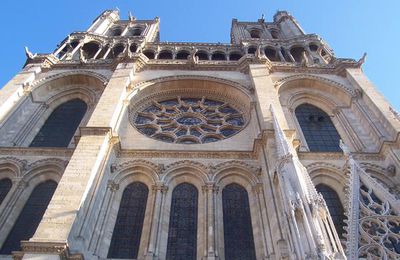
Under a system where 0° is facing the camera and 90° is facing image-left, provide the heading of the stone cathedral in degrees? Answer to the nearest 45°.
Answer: approximately 0°
